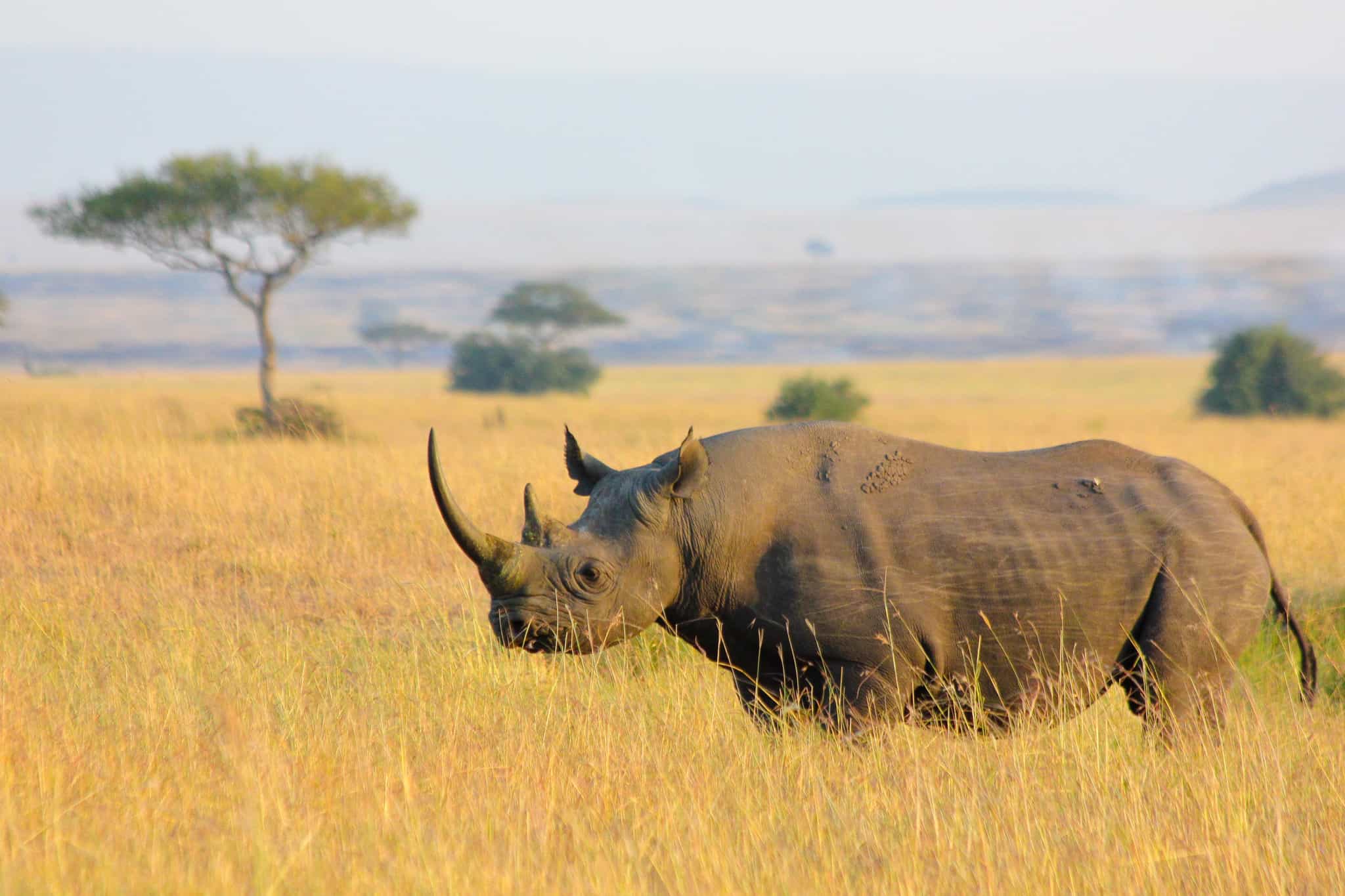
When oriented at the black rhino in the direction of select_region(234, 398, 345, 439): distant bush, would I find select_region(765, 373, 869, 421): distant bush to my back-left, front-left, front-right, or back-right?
front-right

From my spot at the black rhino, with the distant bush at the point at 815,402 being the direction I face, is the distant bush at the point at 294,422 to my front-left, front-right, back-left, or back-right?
front-left

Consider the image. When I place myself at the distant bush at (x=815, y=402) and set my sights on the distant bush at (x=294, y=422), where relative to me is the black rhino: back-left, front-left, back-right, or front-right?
front-left

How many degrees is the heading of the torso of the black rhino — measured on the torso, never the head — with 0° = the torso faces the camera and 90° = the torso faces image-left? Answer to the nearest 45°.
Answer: approximately 90°

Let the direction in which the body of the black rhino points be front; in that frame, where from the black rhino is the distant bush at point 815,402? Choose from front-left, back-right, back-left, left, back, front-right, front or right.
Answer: right

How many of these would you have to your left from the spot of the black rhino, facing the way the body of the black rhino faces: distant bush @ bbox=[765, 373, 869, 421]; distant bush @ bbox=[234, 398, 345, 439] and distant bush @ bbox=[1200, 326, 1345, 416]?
0

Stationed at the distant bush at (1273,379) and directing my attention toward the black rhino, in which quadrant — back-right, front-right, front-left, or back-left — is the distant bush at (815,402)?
front-right

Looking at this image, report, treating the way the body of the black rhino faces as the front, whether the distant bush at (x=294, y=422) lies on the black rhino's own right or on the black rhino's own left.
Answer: on the black rhino's own right

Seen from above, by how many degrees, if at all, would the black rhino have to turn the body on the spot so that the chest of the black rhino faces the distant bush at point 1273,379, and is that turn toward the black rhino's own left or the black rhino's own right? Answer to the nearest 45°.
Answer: approximately 90° to the black rhino's own right
